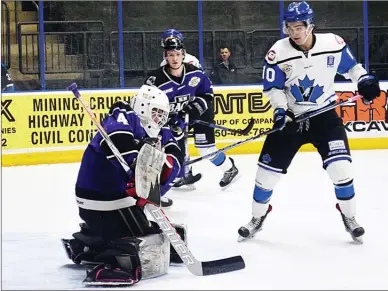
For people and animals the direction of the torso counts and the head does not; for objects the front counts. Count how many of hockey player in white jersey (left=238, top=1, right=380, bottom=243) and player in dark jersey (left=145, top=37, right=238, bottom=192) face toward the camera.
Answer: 2

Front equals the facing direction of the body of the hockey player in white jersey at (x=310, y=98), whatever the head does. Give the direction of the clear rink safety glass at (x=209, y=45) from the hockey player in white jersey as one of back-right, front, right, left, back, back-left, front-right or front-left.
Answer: back

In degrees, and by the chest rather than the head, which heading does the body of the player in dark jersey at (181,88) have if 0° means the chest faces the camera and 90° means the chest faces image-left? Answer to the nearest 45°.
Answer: approximately 0°

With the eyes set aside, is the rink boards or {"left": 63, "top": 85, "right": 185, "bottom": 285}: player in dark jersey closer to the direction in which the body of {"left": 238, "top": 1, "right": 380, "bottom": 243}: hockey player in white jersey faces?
the player in dark jersey

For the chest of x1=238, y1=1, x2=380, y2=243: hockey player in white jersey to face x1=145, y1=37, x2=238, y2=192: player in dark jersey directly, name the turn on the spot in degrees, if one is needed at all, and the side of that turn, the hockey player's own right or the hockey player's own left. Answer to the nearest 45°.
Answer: approximately 135° to the hockey player's own right

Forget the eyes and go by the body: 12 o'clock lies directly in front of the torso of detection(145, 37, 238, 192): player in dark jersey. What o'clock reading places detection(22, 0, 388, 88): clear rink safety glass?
The clear rink safety glass is roughly at 6 o'clock from the player in dark jersey.

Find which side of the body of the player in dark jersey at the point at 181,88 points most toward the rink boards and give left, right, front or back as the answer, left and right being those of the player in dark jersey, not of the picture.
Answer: back
